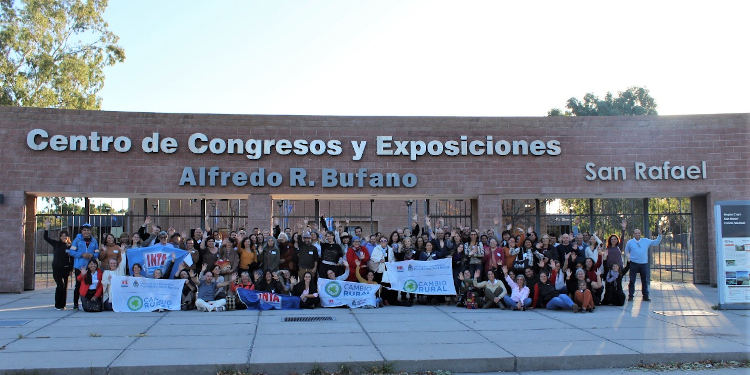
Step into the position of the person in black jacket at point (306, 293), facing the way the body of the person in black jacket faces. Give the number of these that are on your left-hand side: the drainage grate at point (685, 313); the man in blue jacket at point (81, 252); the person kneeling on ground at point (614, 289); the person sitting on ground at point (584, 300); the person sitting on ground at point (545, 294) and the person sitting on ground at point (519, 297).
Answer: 5

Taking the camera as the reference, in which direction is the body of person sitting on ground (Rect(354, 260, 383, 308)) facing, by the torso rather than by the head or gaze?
toward the camera

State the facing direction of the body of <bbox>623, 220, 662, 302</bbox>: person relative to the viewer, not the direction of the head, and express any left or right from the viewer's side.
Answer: facing the viewer

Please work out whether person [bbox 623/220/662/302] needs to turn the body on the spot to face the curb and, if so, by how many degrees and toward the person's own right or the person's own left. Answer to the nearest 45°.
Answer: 0° — they already face it

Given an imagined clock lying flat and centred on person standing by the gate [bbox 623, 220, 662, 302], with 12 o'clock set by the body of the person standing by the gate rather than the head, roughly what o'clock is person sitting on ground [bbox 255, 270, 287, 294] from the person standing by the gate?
The person sitting on ground is roughly at 2 o'clock from the person standing by the gate.

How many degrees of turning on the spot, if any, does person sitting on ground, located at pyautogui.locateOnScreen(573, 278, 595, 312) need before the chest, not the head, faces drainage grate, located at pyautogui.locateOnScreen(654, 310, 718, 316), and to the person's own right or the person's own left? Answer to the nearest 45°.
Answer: approximately 90° to the person's own left

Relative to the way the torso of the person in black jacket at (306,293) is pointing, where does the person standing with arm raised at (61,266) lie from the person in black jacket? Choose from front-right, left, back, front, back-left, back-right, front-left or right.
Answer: right

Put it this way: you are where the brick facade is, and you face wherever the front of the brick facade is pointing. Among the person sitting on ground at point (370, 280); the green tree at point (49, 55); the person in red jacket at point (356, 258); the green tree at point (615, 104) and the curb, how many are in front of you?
3

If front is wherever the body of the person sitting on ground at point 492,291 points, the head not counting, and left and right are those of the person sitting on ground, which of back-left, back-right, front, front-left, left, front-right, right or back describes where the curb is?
front

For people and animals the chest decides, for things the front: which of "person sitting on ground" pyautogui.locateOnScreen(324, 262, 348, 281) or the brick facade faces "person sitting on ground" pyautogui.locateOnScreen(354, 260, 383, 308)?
the brick facade

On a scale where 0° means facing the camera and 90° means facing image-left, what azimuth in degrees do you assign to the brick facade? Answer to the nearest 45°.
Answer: approximately 0°

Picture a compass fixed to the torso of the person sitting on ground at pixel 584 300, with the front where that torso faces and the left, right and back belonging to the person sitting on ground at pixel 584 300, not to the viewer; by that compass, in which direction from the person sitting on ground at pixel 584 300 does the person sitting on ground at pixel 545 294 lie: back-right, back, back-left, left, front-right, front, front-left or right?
right

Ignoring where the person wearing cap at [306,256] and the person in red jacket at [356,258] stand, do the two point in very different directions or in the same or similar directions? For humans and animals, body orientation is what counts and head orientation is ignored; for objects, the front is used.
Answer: same or similar directions

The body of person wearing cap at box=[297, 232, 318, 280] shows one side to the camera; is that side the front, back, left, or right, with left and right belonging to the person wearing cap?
front

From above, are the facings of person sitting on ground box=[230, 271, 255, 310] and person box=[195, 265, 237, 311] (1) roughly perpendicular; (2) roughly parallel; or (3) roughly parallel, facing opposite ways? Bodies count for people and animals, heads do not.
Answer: roughly parallel
